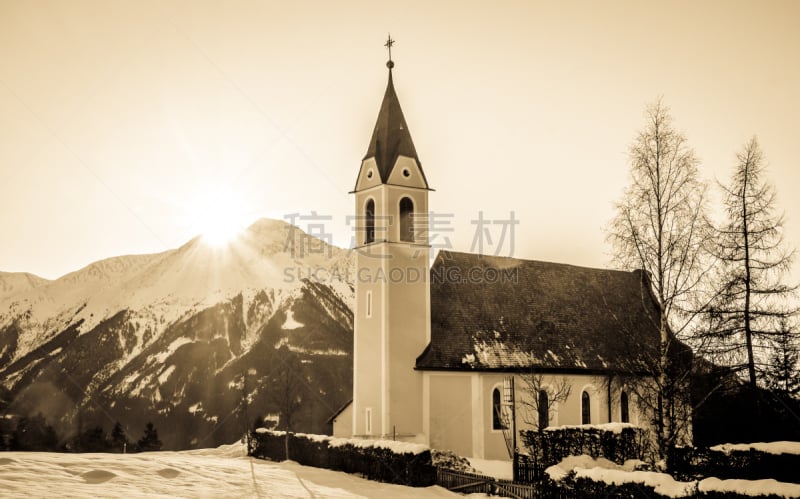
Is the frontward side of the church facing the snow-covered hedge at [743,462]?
no

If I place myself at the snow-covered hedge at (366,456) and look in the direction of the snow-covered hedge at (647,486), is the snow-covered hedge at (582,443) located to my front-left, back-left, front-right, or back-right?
front-left

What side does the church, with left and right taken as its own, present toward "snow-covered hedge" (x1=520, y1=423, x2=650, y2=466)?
left

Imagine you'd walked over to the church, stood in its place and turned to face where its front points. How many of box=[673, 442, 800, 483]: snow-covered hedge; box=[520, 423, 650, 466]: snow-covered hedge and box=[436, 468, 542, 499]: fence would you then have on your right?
0

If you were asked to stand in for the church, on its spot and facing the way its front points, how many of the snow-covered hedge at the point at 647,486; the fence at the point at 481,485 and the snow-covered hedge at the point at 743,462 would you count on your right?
0

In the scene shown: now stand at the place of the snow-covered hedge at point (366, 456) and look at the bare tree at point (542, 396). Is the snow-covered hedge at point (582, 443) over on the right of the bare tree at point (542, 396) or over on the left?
right

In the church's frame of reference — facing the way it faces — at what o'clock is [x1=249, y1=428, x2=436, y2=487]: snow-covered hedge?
The snow-covered hedge is roughly at 11 o'clock from the church.

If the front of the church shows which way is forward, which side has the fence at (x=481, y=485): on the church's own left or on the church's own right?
on the church's own left

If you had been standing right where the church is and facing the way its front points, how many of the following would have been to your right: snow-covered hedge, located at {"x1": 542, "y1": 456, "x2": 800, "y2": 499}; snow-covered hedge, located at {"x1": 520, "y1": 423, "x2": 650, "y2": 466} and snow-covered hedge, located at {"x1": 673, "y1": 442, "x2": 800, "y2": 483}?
0
